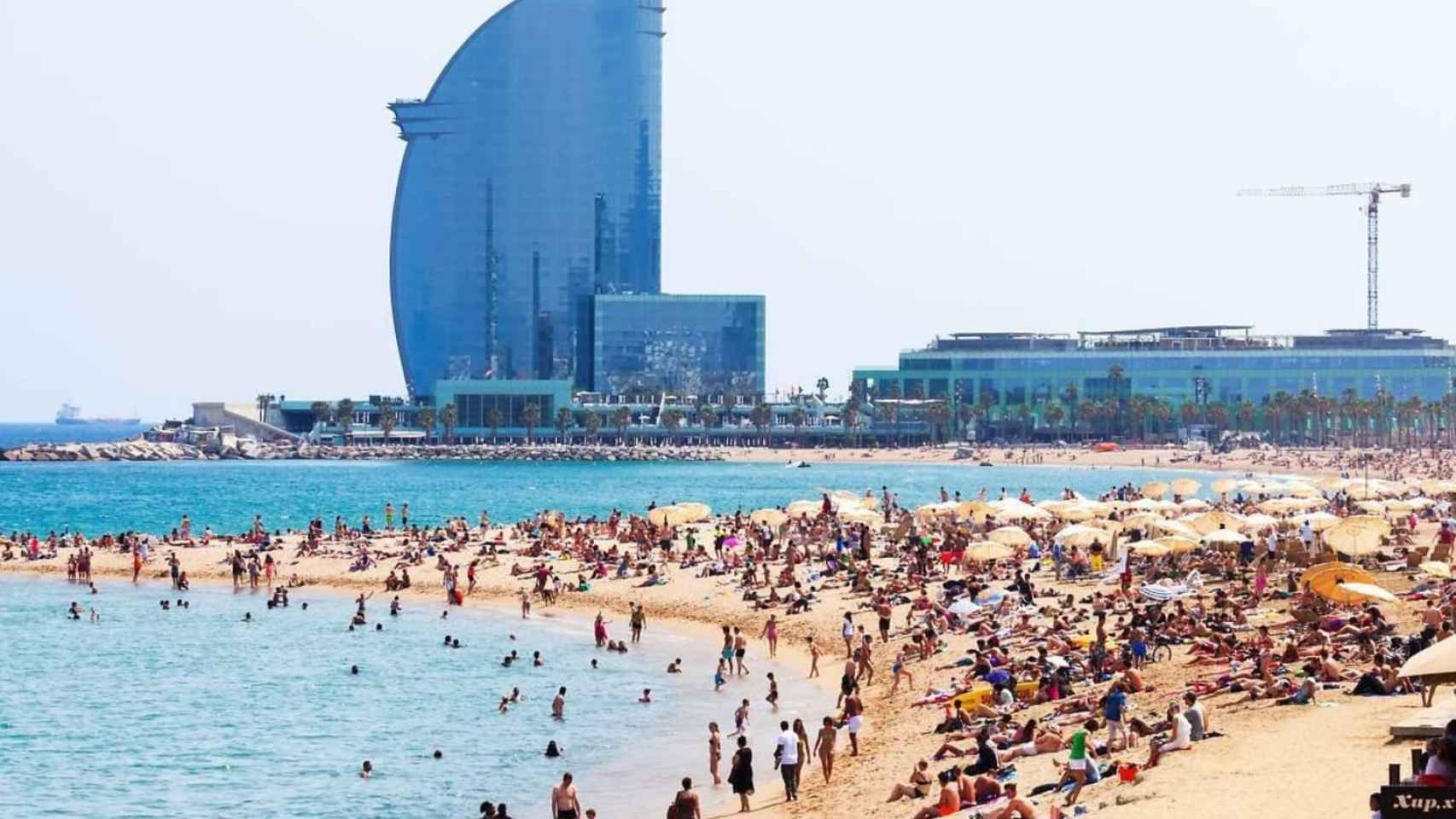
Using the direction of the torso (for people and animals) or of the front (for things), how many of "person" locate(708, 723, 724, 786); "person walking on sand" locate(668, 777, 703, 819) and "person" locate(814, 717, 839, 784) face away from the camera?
2

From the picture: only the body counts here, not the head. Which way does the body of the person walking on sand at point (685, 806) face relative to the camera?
away from the camera

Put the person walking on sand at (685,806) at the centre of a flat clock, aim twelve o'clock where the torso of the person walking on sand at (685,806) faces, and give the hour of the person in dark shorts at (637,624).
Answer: the person in dark shorts at (637,624) is roughly at 12 o'clock from the person walking on sand at (685,806).

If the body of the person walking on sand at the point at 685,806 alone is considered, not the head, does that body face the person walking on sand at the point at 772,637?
yes
